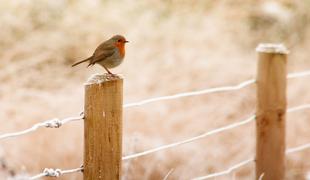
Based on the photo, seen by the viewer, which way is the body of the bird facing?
to the viewer's right
